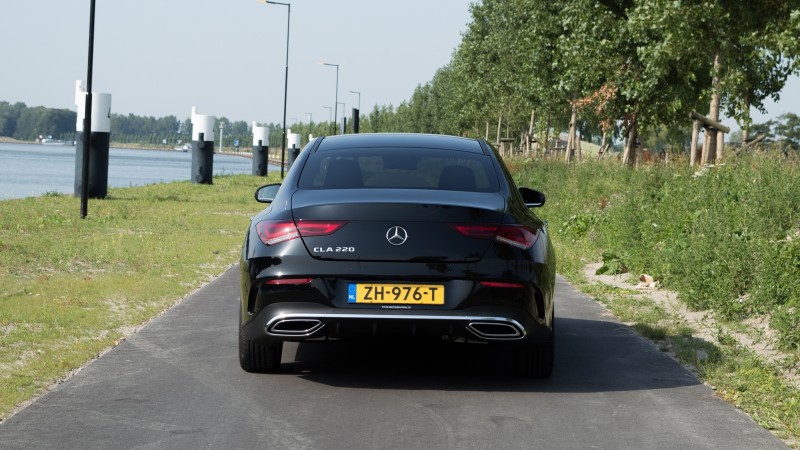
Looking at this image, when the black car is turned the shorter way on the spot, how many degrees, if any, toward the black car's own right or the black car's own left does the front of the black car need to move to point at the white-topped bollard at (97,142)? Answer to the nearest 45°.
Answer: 0° — it already faces it

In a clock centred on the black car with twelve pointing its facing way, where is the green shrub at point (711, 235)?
The green shrub is roughly at 1 o'clock from the black car.

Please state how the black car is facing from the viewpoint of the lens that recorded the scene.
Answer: facing away from the viewer

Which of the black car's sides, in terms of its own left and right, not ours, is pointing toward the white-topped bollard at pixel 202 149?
front

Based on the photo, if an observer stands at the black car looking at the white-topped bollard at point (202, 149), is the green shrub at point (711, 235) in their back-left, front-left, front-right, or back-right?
front-right
